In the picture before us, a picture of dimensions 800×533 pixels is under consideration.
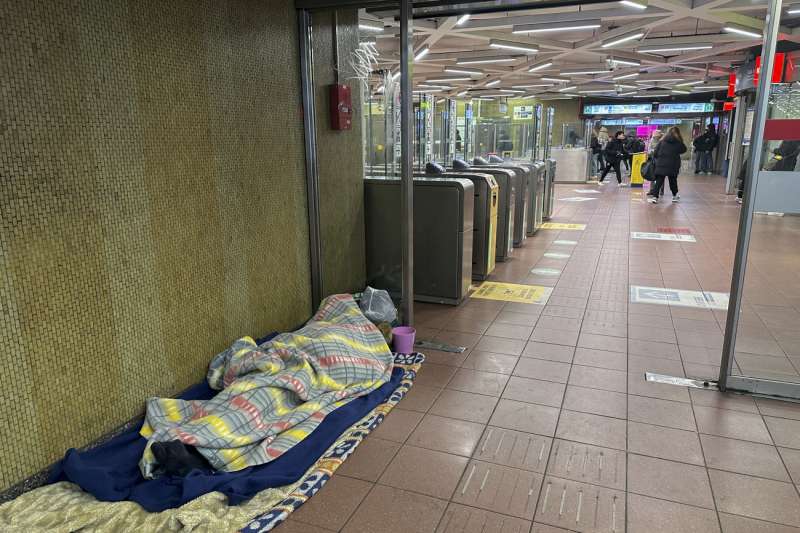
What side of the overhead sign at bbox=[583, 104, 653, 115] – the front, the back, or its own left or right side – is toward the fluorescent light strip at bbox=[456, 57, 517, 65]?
front

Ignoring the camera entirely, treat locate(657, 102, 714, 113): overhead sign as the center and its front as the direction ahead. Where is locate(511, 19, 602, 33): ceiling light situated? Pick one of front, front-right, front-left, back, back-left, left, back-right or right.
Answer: front

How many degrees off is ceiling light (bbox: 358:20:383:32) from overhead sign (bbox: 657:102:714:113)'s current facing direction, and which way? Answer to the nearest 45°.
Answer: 0° — it already faces it

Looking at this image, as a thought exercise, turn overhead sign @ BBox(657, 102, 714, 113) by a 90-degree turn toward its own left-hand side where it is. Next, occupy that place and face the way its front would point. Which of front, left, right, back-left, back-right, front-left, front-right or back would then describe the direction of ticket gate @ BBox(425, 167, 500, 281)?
right

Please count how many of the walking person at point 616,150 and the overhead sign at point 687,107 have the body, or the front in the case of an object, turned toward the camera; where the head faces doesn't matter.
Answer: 1

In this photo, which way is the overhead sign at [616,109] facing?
toward the camera

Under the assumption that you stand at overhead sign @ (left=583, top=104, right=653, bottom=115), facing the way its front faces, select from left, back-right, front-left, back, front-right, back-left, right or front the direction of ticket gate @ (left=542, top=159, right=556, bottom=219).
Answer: front

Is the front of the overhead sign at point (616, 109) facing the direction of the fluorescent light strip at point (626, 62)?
yes

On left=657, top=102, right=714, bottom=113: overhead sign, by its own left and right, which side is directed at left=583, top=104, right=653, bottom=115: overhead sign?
right

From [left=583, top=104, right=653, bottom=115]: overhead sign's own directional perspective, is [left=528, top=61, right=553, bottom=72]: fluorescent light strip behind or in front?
in front

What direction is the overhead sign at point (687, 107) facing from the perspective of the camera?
toward the camera

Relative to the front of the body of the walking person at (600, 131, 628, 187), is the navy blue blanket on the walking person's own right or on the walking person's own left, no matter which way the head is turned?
on the walking person's own right

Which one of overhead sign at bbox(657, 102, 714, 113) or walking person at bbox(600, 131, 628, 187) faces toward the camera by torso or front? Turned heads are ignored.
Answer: the overhead sign

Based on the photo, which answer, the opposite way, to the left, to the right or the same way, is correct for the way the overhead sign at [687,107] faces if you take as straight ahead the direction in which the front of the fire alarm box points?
to the right

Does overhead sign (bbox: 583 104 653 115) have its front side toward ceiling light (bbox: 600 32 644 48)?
yes
